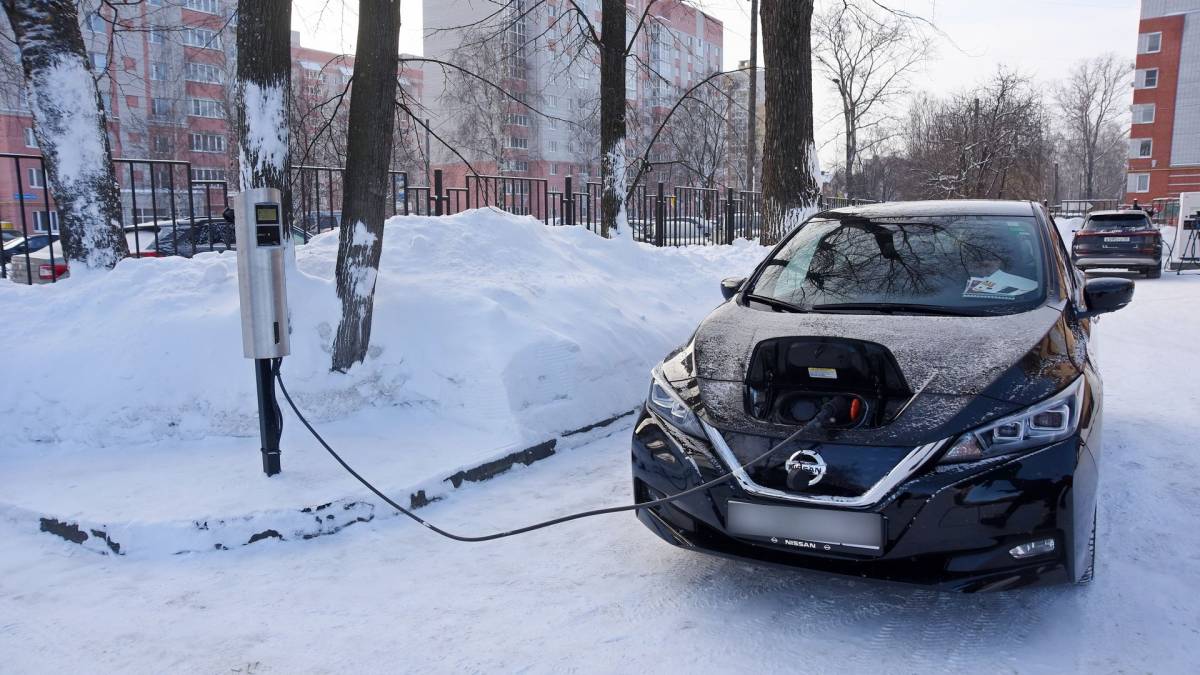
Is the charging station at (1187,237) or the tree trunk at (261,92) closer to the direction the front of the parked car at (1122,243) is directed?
the charging station

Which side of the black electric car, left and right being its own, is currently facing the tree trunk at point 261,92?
right

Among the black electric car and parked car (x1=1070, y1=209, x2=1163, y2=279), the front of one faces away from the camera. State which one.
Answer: the parked car

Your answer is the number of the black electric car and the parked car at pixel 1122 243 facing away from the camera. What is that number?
1

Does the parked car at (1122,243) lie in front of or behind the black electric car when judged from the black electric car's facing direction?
behind

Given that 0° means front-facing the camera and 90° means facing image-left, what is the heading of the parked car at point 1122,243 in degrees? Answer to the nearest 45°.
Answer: approximately 180°

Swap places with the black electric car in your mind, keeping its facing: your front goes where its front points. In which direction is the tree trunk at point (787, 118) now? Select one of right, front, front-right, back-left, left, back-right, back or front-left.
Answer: back-right

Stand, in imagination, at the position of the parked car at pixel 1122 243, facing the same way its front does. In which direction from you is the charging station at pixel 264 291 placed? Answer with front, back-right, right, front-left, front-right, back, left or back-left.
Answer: back

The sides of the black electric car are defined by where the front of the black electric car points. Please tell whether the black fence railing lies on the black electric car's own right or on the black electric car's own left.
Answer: on the black electric car's own right

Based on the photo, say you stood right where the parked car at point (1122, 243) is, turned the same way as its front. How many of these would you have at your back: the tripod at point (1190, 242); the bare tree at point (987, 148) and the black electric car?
1

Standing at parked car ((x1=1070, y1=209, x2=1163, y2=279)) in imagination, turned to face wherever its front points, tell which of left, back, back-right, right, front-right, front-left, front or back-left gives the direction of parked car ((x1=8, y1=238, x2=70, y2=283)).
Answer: back-left

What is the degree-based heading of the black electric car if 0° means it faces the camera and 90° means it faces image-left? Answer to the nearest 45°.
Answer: approximately 45°
